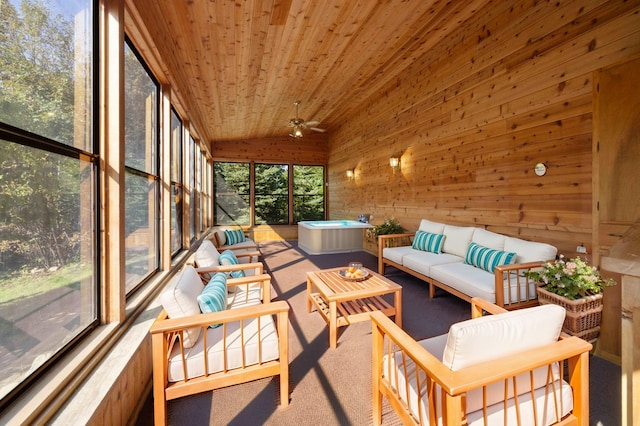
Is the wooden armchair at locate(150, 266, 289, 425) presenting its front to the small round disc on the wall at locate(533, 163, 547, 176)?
yes

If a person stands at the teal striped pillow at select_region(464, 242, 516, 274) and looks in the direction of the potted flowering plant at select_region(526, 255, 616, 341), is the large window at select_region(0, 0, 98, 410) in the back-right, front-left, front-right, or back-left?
front-right

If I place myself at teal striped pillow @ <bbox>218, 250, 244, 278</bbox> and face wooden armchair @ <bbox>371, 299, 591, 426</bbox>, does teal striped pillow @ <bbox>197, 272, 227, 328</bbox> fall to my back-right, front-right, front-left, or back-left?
front-right

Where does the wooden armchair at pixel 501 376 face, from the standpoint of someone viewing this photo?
facing away from the viewer and to the left of the viewer

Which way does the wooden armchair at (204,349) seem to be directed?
to the viewer's right

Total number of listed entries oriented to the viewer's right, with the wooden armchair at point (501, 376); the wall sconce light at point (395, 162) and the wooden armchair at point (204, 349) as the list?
1

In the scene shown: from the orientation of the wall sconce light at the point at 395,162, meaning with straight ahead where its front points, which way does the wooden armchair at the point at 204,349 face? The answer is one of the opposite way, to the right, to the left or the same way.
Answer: the opposite way

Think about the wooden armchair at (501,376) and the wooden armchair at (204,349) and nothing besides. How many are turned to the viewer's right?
1

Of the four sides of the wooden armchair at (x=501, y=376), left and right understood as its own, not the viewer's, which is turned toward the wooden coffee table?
front

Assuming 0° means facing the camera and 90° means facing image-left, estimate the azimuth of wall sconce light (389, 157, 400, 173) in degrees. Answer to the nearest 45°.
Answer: approximately 45°

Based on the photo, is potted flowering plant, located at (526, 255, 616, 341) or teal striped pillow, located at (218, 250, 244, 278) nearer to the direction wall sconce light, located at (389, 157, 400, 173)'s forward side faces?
the teal striped pillow

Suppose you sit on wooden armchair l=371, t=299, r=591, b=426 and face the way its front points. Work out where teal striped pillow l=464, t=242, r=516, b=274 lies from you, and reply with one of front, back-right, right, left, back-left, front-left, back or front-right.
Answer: front-right

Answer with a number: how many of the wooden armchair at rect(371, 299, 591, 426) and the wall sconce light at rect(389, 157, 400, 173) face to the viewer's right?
0

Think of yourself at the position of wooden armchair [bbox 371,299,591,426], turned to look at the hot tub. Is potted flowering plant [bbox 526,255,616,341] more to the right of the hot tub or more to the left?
right

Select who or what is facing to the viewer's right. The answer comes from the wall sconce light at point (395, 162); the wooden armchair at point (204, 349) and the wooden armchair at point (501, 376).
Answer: the wooden armchair at point (204, 349)

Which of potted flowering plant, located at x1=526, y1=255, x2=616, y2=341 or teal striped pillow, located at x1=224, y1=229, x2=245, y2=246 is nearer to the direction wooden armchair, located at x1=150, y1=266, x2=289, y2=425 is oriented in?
the potted flowering plant
